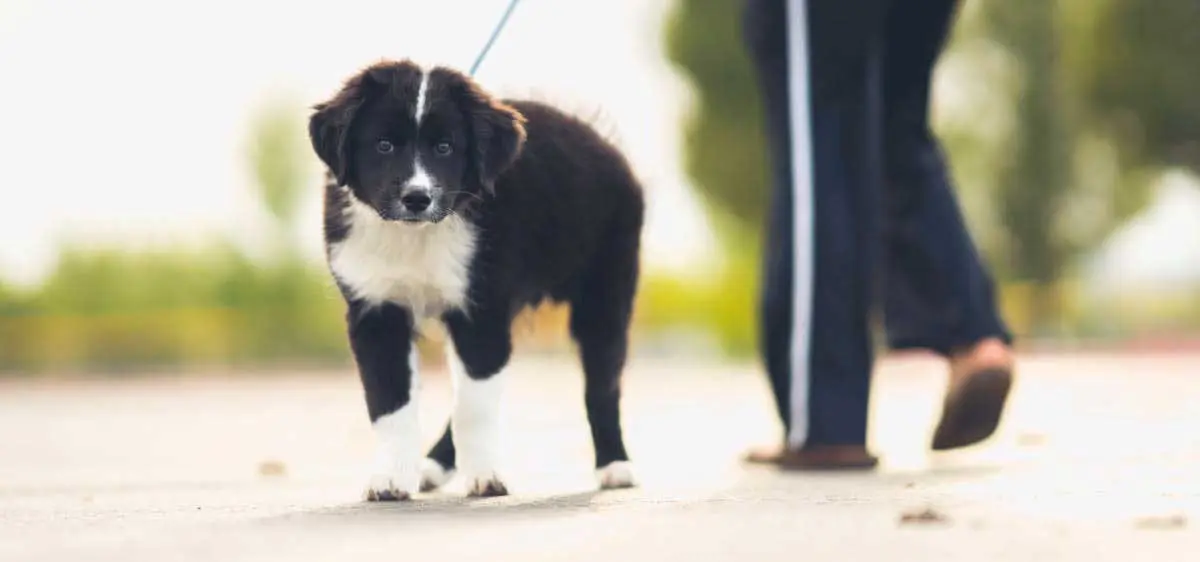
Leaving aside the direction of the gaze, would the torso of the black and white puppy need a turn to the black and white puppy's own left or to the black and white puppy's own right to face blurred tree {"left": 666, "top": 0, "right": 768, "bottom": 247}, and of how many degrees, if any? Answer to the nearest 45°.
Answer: approximately 135° to the black and white puppy's own right

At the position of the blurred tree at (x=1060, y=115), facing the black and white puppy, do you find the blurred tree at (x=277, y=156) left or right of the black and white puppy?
right

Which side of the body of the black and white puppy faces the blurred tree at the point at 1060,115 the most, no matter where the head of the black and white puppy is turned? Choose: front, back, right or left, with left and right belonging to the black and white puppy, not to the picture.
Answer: back

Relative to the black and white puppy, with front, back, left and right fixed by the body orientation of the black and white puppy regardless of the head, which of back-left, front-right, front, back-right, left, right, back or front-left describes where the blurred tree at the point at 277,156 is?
back-right

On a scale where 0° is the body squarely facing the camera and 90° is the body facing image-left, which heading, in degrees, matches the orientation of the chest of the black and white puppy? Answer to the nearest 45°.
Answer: approximately 45°
